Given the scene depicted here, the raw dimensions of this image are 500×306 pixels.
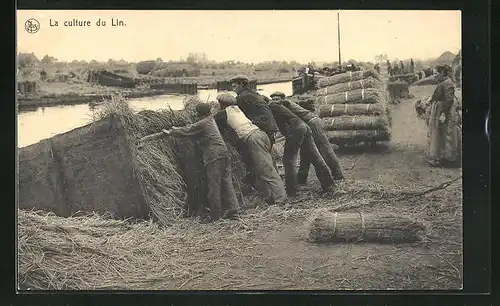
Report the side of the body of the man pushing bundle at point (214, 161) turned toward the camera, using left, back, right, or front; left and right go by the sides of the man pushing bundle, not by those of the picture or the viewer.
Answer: left

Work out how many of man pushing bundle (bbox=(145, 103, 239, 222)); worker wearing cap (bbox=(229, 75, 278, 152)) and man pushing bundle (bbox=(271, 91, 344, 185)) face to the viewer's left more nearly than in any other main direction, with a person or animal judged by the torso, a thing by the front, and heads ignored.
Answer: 3

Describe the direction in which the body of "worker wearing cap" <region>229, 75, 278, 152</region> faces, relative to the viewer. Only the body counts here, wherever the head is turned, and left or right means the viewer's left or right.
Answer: facing to the left of the viewer

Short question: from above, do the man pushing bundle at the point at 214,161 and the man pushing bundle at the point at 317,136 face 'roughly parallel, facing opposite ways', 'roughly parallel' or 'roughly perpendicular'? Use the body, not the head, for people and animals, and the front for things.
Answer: roughly parallel

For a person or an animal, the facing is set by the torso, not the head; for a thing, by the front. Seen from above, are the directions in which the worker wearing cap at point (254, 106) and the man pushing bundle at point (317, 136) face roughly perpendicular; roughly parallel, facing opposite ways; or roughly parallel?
roughly parallel

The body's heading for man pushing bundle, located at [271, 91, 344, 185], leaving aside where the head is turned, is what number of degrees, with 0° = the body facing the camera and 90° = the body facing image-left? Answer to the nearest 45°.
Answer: approximately 90°
